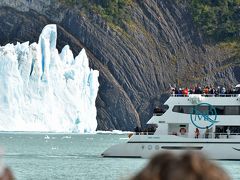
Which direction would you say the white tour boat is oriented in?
to the viewer's left
